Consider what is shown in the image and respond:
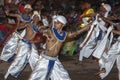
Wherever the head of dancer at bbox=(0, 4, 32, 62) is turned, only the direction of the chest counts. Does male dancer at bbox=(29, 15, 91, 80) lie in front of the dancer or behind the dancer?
in front

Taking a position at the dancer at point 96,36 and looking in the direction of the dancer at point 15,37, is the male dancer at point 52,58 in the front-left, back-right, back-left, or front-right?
front-left

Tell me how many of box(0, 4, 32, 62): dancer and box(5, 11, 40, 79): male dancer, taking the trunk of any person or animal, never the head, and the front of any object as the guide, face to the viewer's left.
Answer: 0

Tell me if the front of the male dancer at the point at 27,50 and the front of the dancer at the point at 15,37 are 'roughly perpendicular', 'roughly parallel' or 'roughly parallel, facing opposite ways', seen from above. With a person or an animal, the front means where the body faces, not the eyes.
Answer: roughly parallel
